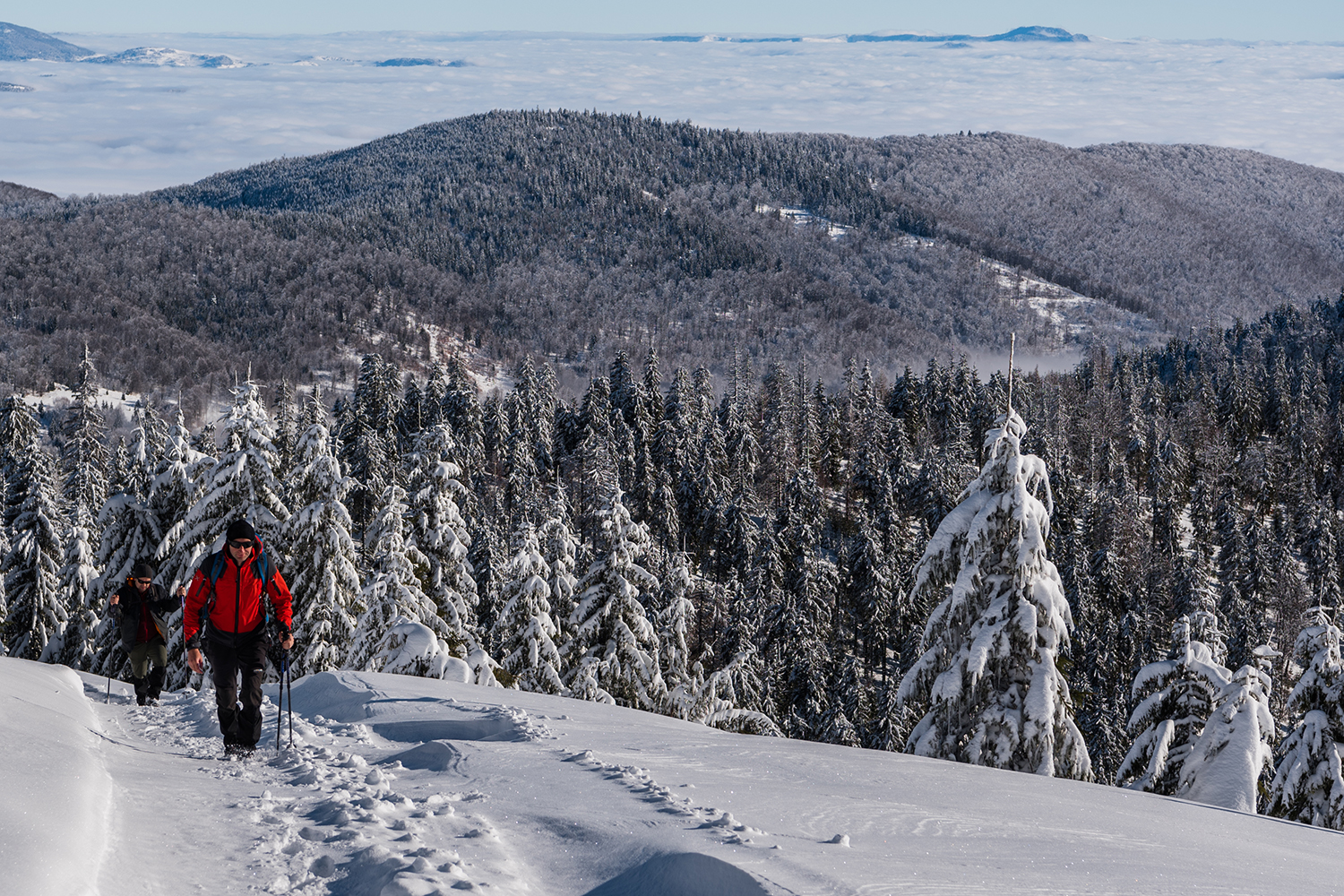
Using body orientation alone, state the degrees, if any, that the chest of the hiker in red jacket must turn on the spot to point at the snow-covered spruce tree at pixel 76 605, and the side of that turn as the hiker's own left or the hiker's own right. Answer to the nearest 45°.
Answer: approximately 180°

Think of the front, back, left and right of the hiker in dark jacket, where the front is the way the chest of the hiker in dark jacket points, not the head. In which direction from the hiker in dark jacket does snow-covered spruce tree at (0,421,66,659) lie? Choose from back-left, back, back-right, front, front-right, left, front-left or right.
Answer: back

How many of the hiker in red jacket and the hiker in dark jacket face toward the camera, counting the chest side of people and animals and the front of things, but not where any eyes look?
2

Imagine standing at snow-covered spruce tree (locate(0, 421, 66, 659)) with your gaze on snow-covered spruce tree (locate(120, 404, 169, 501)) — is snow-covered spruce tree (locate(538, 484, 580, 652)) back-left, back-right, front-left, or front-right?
front-right

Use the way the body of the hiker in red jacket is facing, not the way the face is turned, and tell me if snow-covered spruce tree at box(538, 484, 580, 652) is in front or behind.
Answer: behind

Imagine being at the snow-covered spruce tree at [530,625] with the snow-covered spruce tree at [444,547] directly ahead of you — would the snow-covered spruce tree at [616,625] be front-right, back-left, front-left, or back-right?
back-right

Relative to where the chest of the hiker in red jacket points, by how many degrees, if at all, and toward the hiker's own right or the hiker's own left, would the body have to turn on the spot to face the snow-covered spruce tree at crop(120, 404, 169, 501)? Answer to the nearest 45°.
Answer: approximately 180°

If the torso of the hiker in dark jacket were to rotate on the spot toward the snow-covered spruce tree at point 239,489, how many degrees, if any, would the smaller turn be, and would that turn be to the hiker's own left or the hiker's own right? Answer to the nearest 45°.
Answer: approximately 180°

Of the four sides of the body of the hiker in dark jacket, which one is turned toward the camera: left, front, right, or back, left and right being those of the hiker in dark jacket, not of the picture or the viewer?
front

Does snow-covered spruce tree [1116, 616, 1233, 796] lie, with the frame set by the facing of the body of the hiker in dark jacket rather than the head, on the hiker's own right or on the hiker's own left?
on the hiker's own left

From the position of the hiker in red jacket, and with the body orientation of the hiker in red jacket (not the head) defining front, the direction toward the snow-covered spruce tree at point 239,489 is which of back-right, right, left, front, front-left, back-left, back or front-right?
back

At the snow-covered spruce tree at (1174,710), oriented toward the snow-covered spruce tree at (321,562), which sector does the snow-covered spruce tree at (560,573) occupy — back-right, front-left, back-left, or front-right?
front-right

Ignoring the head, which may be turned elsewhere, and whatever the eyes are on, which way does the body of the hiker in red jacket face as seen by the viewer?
toward the camera
